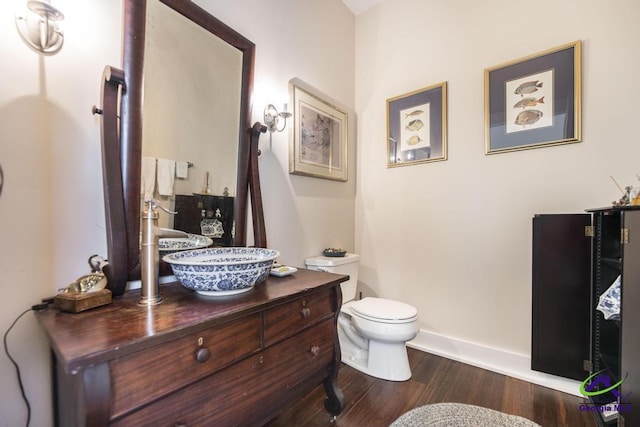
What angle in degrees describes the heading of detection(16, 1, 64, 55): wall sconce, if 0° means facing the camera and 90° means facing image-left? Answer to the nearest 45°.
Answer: approximately 315°

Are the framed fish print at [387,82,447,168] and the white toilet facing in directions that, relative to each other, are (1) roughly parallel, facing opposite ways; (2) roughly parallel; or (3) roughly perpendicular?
roughly perpendicular
